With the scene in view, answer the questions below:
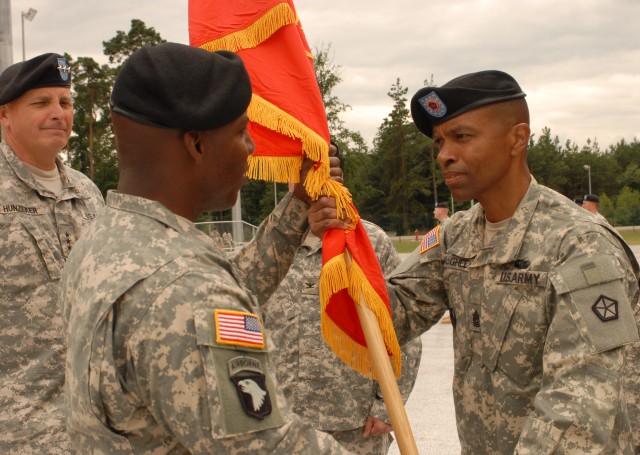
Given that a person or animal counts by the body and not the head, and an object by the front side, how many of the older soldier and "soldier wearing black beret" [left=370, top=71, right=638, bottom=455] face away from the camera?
0

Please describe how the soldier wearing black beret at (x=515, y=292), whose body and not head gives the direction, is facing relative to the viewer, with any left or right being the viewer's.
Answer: facing the viewer and to the left of the viewer

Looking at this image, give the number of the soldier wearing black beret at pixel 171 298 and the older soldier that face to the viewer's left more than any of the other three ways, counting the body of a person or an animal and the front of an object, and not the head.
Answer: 0

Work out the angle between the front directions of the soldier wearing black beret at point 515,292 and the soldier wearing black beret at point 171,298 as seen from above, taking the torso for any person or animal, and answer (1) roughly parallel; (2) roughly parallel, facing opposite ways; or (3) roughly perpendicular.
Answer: roughly parallel, facing opposite ways

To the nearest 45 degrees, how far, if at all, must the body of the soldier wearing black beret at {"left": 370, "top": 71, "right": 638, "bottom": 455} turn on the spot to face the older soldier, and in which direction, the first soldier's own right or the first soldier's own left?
approximately 45° to the first soldier's own right

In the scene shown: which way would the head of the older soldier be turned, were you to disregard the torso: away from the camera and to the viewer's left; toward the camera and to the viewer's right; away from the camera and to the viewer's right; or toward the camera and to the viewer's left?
toward the camera and to the viewer's right

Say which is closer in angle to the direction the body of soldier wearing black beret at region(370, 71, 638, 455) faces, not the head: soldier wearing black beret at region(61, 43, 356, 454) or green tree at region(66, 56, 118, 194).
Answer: the soldier wearing black beret

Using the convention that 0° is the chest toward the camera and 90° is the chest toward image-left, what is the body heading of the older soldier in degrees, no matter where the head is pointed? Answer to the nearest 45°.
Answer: approximately 315°

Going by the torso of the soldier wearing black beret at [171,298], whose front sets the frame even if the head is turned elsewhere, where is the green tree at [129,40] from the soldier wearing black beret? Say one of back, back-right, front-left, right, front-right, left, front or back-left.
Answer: front-left

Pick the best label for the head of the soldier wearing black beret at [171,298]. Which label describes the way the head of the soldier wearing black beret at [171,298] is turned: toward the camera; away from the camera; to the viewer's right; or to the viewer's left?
to the viewer's right

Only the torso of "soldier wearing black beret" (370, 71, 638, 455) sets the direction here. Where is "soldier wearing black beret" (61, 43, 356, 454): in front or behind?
in front

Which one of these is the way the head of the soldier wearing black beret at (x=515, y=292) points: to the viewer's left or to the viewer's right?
to the viewer's left

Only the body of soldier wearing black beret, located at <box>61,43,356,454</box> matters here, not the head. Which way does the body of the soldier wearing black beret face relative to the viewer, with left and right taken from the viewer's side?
facing away from the viewer and to the right of the viewer

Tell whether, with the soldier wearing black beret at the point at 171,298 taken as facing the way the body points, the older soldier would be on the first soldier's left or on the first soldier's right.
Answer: on the first soldier's left
